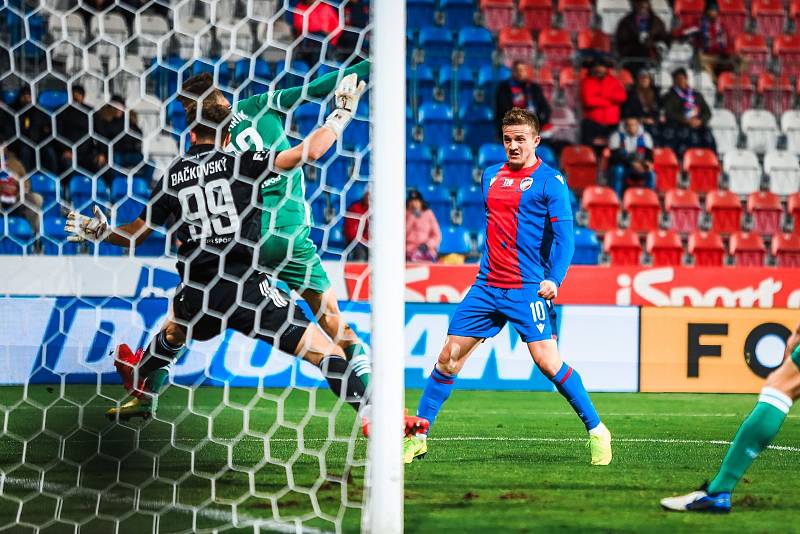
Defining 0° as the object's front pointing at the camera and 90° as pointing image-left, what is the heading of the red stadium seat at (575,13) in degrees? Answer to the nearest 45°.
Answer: approximately 0°

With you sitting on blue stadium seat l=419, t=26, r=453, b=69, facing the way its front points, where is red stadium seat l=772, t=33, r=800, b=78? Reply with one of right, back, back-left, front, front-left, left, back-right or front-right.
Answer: left

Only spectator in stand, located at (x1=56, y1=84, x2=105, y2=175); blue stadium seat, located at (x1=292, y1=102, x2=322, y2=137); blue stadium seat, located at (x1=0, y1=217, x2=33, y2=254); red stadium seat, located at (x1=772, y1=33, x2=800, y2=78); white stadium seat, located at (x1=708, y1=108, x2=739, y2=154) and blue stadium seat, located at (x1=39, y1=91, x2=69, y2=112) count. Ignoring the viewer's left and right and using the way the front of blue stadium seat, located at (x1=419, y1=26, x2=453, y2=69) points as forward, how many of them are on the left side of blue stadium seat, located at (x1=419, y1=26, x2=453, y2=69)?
2

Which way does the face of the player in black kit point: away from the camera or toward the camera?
away from the camera

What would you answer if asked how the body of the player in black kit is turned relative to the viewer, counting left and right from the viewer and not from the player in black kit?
facing away from the viewer

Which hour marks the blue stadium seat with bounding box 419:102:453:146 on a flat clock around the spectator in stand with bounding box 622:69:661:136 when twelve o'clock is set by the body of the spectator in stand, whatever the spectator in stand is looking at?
The blue stadium seat is roughly at 2 o'clock from the spectator in stand.

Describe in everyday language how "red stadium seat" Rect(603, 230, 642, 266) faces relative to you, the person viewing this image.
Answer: facing the viewer

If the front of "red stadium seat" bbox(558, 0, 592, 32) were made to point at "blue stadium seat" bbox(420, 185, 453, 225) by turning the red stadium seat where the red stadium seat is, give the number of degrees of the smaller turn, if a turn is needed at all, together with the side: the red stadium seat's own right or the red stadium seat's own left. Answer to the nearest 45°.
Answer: approximately 45° to the red stadium seat's own right

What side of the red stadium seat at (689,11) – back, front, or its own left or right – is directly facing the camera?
front

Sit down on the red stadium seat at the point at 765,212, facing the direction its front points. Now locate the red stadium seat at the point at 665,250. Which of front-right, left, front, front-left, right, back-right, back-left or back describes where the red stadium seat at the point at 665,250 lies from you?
front-right

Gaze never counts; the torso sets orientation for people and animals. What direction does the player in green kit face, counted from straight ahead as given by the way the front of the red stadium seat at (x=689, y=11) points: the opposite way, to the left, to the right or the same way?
the opposite way

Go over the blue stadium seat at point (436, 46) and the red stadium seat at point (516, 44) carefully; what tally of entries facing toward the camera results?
2
